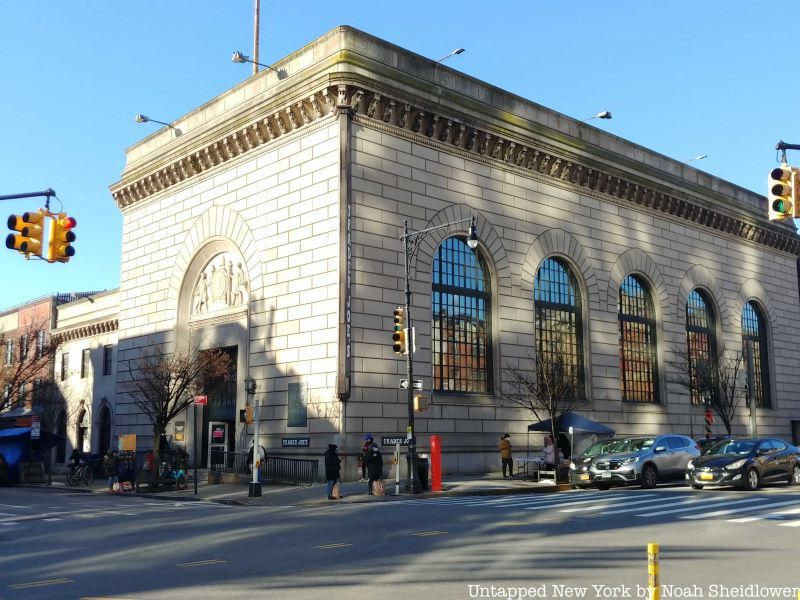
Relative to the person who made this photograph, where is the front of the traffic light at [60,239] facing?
facing the viewer and to the right of the viewer

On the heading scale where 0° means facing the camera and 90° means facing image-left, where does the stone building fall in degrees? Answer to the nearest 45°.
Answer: approximately 45°

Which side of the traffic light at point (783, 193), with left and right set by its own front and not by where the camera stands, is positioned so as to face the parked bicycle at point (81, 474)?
right

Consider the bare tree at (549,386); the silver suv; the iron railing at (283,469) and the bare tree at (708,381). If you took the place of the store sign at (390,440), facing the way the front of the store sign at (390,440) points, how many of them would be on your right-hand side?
1

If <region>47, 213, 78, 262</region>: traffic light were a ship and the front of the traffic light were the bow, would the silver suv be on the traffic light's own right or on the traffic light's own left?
on the traffic light's own left

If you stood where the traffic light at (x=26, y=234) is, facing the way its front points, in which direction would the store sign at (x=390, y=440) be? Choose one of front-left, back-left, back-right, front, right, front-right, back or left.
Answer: back

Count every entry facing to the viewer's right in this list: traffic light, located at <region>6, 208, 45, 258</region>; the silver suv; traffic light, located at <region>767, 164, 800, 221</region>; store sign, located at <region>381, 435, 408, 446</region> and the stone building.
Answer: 0

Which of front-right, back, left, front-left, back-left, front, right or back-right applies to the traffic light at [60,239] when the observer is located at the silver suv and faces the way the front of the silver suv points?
front

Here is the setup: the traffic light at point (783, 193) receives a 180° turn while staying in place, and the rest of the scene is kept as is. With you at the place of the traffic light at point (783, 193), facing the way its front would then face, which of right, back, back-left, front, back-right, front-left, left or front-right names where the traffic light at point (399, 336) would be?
left

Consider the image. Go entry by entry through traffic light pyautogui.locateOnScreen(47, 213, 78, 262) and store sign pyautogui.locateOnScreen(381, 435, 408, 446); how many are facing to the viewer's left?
0

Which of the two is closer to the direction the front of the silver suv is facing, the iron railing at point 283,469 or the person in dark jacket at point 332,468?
the person in dark jacket

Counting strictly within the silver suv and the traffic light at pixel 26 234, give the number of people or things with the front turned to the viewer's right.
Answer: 0

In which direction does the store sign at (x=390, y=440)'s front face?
toward the camera

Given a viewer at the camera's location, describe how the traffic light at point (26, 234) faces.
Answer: facing the viewer and to the left of the viewer
